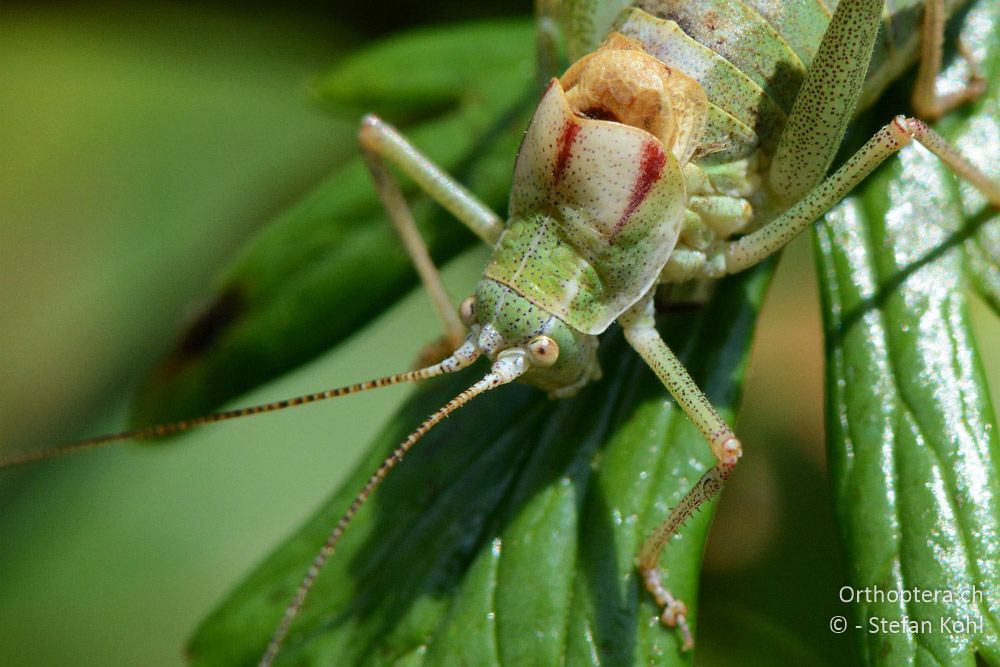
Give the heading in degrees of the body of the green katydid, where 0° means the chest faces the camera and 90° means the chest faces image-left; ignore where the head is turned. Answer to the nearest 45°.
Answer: approximately 45°

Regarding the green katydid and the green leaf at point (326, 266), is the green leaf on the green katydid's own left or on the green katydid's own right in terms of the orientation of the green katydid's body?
on the green katydid's own right

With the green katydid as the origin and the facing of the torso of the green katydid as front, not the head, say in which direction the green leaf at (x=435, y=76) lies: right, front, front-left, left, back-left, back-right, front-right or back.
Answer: back-right
